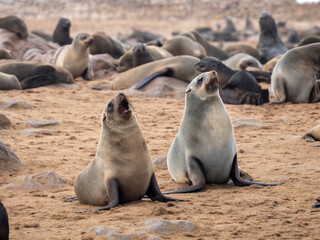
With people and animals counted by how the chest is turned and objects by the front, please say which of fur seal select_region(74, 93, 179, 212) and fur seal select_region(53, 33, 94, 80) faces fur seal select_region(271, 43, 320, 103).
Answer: fur seal select_region(53, 33, 94, 80)

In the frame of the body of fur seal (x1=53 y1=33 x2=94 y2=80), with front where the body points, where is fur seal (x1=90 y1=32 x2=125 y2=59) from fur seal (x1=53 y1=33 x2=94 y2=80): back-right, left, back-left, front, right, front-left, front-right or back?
back-left

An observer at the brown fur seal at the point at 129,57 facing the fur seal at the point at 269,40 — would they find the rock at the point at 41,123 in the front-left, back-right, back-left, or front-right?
back-right
